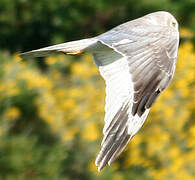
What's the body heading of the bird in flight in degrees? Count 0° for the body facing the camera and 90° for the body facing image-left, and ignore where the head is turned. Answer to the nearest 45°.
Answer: approximately 270°
